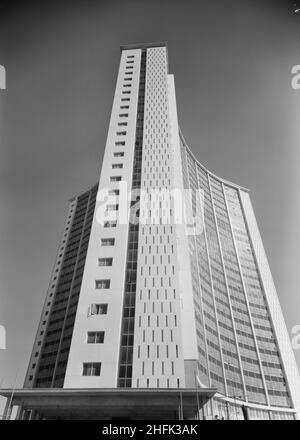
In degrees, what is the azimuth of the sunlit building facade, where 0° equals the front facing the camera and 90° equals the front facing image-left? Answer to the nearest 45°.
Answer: approximately 0°
